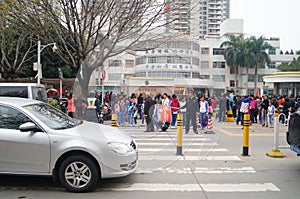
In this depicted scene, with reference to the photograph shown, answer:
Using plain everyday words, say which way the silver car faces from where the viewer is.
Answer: facing to the right of the viewer

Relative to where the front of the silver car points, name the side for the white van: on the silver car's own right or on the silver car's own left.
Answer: on the silver car's own left

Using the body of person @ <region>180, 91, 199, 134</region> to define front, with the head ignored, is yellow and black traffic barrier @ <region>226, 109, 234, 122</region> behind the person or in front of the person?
behind

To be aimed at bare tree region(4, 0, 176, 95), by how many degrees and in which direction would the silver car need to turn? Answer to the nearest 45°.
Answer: approximately 90° to its left

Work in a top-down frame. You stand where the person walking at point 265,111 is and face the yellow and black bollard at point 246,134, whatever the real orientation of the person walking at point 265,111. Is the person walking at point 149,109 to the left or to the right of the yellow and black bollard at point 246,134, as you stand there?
right
